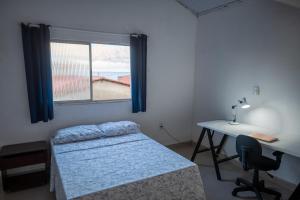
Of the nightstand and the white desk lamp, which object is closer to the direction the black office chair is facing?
the white desk lamp

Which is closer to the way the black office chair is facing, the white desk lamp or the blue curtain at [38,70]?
the white desk lamp

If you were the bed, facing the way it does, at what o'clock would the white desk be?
The white desk is roughly at 10 o'clock from the bed.

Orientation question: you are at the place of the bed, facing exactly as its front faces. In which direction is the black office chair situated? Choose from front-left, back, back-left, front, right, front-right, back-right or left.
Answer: front-left

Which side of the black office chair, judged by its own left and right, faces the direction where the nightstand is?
back

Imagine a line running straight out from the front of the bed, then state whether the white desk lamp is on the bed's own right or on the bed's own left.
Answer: on the bed's own left

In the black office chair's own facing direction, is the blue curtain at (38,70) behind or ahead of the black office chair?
behind

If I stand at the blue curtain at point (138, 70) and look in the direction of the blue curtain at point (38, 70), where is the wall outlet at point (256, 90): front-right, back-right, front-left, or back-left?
back-left

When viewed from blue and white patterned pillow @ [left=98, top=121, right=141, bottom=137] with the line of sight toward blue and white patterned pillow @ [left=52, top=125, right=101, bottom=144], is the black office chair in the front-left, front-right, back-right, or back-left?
back-left

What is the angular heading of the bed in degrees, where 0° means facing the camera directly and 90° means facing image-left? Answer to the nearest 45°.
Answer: approximately 315°

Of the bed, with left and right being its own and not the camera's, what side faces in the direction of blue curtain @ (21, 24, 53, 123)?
back

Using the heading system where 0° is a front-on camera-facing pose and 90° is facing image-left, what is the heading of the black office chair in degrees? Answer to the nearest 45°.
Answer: approximately 225°

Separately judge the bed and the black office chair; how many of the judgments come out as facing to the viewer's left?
0

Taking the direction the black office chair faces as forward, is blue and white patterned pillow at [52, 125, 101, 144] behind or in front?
behind

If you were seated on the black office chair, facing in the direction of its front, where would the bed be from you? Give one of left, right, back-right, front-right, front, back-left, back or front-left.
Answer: back
